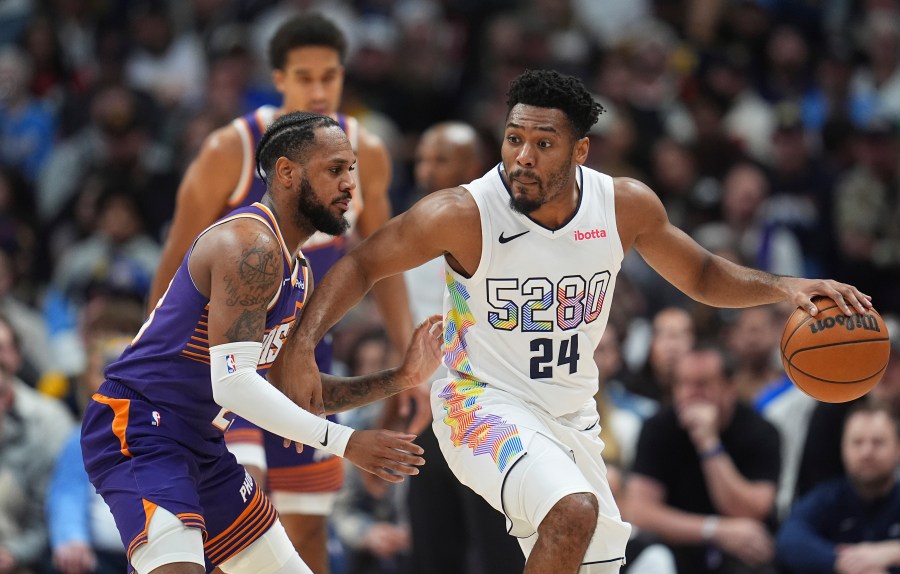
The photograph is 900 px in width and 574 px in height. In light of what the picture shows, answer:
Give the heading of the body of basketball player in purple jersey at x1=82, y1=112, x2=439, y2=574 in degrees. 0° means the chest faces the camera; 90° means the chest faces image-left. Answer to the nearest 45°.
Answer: approximately 270°

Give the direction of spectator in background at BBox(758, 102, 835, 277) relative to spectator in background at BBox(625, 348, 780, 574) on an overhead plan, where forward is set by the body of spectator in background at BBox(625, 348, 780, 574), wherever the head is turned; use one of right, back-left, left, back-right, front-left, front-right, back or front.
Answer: back

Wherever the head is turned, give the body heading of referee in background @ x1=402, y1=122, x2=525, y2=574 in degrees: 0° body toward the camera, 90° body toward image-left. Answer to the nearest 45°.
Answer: approximately 45°

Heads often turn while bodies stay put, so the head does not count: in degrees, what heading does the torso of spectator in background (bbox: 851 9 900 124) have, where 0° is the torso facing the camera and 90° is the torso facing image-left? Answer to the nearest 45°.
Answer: approximately 0°

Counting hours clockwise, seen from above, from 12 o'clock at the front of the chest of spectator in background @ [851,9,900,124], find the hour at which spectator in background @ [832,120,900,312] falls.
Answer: spectator in background @ [832,120,900,312] is roughly at 12 o'clock from spectator in background @ [851,9,900,124].

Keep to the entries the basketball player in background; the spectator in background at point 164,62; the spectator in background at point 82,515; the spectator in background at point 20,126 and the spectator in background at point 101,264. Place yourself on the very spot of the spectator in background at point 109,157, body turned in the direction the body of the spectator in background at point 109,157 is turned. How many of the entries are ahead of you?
3

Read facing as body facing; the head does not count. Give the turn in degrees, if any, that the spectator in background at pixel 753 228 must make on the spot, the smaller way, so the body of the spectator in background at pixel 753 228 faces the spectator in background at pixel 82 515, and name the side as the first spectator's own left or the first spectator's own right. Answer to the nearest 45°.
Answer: approximately 45° to the first spectator's own right
